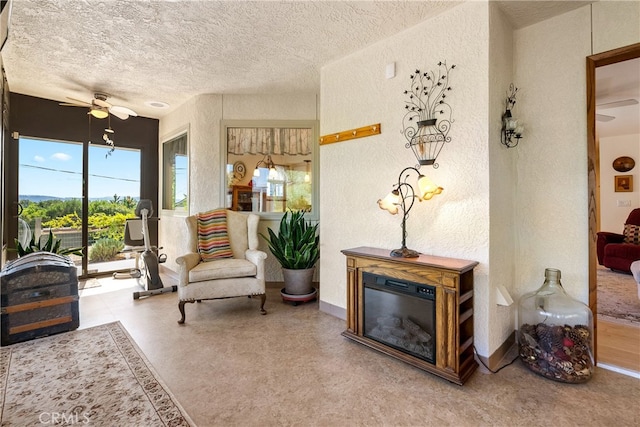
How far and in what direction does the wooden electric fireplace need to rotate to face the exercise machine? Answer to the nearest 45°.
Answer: approximately 45° to its right

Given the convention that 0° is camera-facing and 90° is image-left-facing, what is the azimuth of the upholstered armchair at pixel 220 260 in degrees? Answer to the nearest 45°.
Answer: approximately 0°

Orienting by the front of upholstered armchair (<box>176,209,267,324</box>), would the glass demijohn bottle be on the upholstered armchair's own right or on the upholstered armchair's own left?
on the upholstered armchair's own left

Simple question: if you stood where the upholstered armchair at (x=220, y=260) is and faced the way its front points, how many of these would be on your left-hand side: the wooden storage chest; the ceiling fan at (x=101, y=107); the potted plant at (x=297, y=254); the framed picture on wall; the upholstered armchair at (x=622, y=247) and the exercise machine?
3

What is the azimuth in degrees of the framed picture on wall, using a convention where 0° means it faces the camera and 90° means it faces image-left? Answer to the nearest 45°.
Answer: approximately 0°

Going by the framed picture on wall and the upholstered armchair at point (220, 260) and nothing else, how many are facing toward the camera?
2

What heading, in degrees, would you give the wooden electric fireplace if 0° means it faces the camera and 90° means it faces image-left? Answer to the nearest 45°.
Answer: approximately 45°
